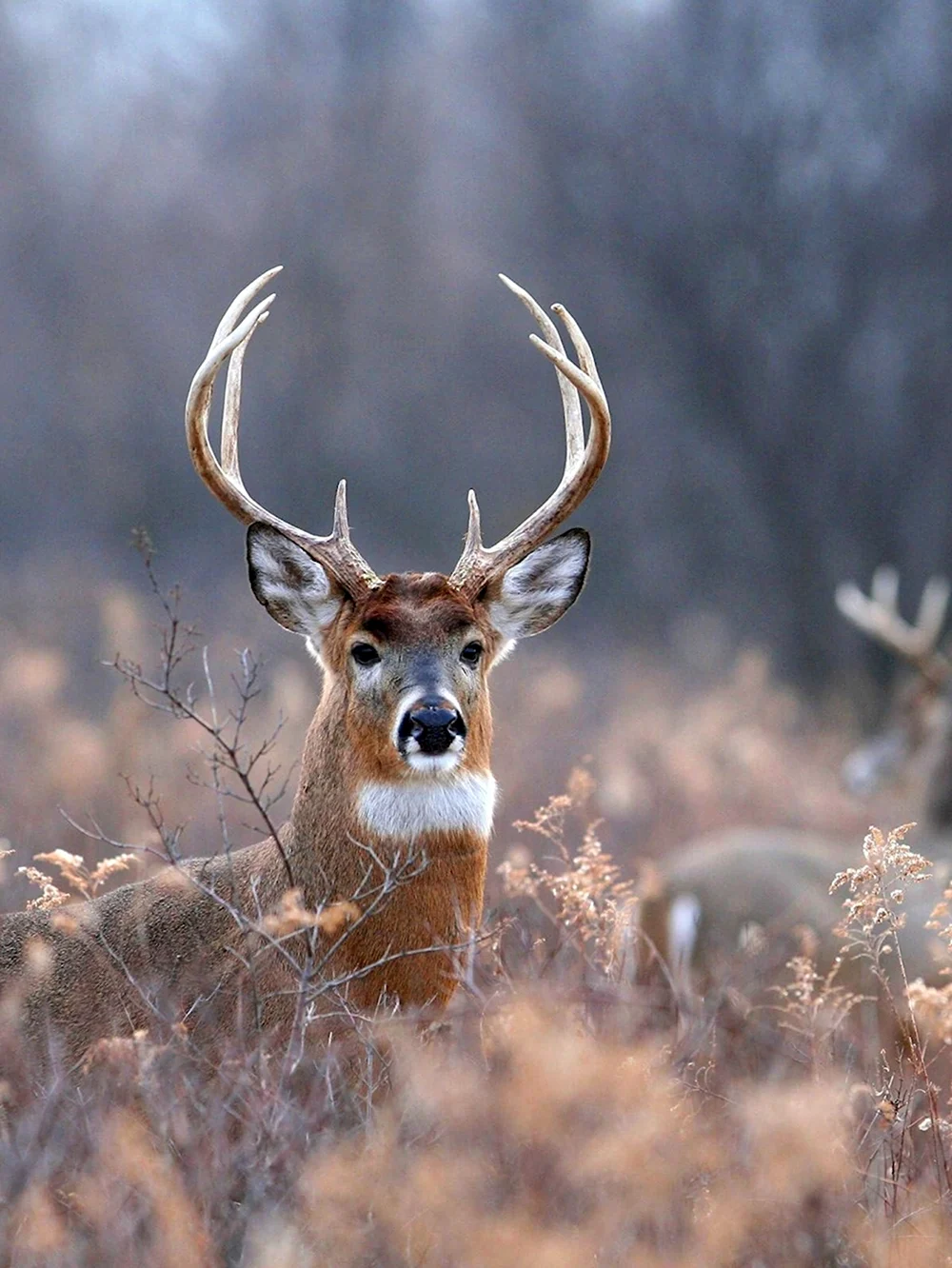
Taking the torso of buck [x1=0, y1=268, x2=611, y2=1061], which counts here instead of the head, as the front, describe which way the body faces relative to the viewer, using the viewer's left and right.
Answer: facing the viewer and to the right of the viewer

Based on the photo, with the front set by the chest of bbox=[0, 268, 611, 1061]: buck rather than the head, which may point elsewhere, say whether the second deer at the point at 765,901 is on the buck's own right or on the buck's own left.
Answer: on the buck's own left
